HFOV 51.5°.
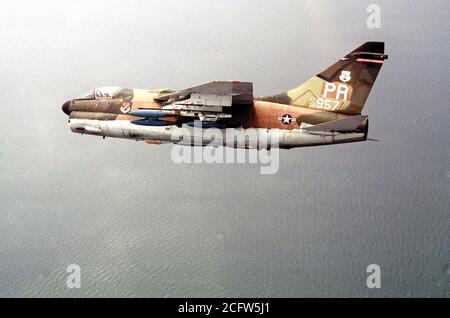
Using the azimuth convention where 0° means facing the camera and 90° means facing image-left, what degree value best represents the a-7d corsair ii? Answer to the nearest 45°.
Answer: approximately 90°
